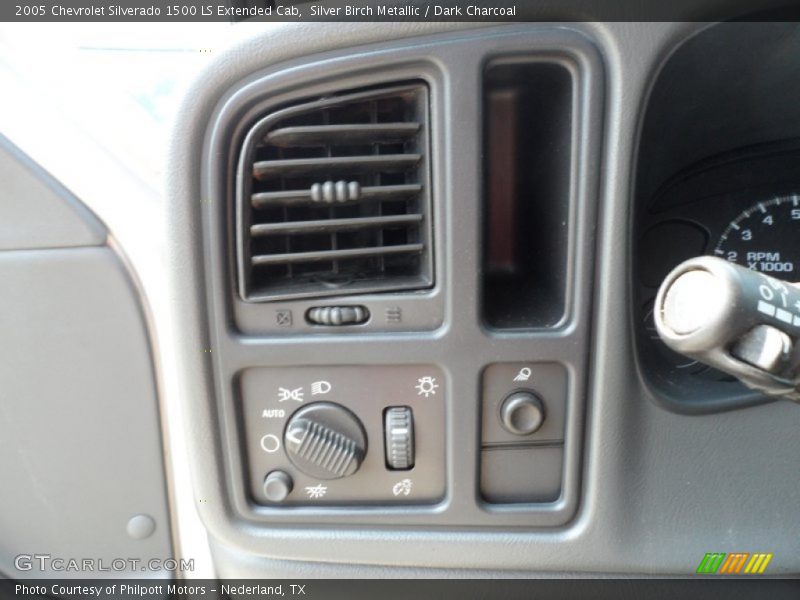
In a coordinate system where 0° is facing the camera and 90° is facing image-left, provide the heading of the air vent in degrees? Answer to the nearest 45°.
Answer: approximately 0°
